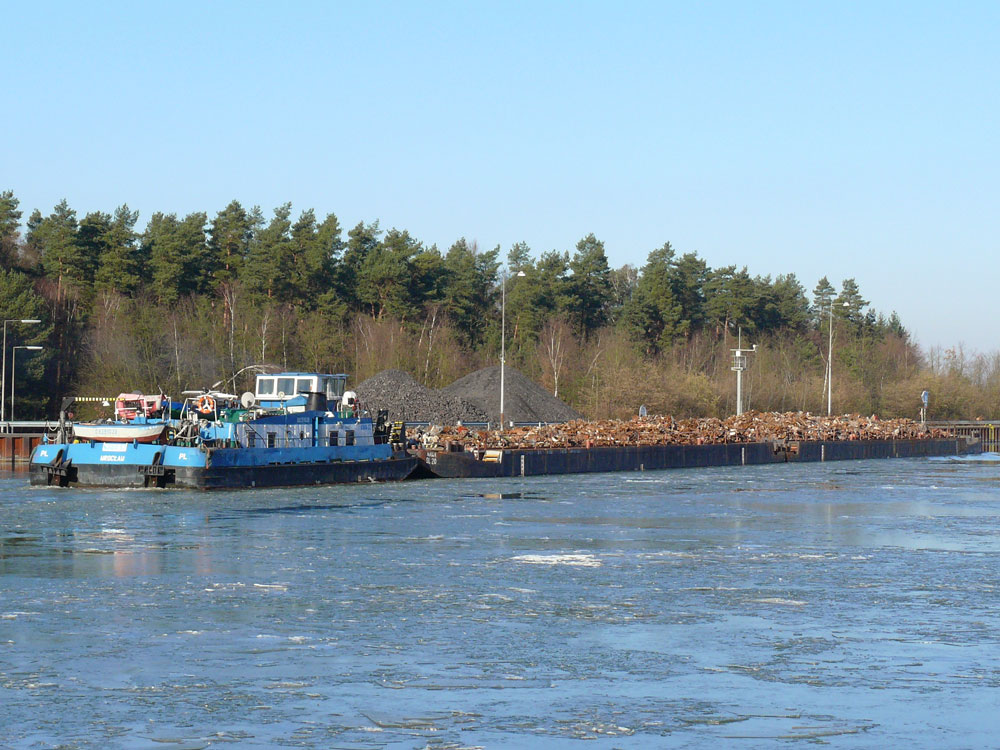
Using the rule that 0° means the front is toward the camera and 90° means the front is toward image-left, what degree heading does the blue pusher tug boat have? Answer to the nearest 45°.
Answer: approximately 225°
